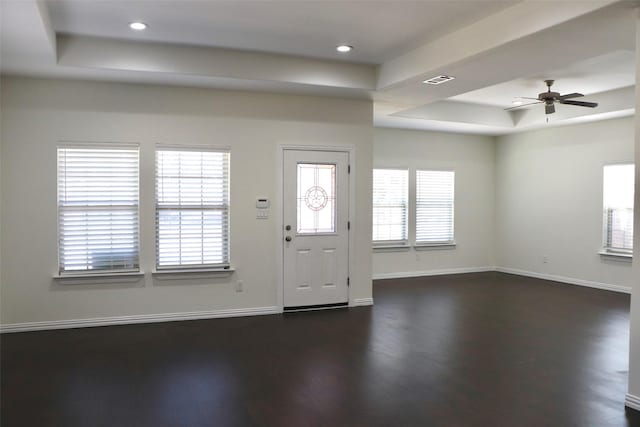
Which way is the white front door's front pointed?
toward the camera

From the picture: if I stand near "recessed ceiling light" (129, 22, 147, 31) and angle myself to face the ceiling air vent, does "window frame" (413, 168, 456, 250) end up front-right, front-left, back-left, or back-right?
front-left

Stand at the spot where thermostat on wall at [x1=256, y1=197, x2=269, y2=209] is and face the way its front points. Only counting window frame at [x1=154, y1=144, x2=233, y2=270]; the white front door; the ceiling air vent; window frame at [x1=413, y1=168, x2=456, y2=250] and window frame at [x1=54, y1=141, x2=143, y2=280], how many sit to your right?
2

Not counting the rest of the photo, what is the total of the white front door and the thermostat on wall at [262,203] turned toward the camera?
2

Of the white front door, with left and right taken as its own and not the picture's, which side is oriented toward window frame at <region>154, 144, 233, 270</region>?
right

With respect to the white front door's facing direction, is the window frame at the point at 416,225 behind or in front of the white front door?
behind

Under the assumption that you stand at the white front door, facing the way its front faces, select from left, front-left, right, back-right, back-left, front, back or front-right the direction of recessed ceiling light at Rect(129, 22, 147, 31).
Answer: front-right

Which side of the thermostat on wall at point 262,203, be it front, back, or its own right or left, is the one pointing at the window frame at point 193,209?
right

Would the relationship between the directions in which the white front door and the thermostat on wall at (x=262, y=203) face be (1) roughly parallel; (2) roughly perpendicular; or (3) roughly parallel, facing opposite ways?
roughly parallel

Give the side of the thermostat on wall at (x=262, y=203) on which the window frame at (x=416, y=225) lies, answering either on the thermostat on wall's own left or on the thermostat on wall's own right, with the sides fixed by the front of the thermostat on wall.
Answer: on the thermostat on wall's own left

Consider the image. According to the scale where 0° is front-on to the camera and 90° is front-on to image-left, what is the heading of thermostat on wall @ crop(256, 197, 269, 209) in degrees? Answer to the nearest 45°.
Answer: approximately 0°

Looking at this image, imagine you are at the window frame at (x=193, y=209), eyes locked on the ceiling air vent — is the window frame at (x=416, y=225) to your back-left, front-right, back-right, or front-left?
front-left

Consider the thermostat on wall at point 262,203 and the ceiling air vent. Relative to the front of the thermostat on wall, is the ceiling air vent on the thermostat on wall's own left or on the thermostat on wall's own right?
on the thermostat on wall's own left
